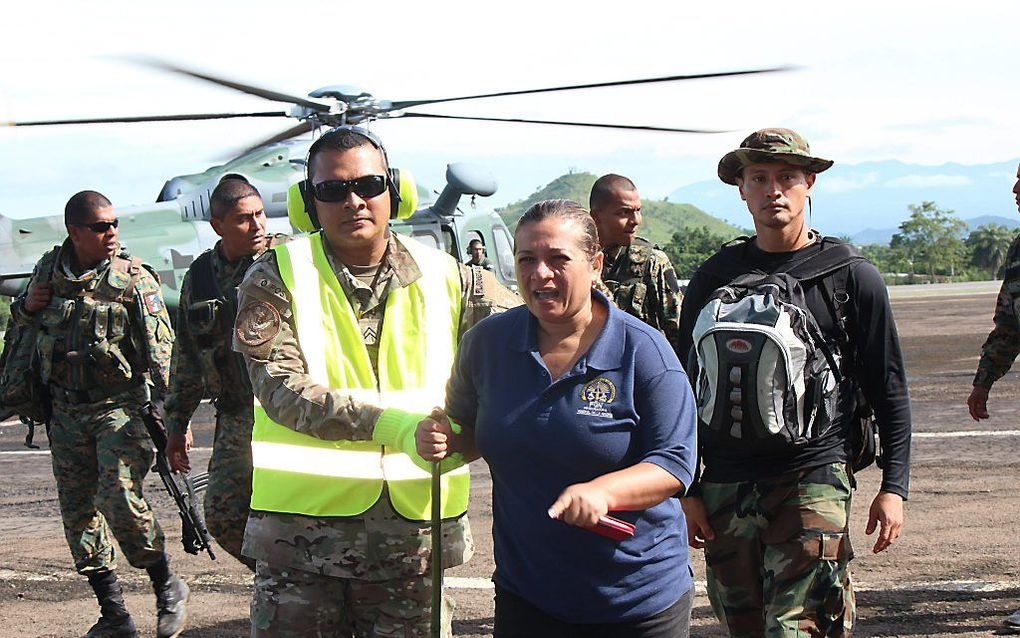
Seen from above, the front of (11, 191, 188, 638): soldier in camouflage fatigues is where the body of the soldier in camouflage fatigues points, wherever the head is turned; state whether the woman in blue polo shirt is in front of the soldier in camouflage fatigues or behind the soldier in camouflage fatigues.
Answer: in front

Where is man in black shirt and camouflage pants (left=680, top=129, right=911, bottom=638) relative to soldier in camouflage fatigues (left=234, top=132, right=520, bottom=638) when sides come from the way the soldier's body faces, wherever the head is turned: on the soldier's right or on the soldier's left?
on the soldier's left

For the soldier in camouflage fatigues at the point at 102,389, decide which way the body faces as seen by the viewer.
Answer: toward the camera

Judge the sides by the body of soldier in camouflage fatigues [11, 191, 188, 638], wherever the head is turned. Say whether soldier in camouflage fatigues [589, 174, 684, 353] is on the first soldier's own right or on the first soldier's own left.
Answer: on the first soldier's own left

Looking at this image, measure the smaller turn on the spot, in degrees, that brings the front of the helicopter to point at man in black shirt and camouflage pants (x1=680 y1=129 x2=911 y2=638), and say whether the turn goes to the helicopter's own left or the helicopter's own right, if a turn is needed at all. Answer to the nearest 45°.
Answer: approximately 45° to the helicopter's own right

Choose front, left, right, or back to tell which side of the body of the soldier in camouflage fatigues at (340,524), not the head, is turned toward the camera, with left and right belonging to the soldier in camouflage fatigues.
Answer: front

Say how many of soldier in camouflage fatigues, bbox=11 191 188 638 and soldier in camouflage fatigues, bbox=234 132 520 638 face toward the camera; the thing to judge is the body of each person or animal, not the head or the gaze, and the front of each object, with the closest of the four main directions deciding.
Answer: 2

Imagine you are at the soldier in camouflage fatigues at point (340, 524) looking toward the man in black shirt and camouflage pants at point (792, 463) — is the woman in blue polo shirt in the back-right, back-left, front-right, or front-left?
front-right

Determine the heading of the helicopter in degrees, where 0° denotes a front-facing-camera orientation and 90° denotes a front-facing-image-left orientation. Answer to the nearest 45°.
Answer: approximately 315°

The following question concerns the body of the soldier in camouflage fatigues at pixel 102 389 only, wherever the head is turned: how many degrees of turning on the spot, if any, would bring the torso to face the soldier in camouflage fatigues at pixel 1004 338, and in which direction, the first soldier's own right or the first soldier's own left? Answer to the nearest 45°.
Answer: approximately 90° to the first soldier's own left

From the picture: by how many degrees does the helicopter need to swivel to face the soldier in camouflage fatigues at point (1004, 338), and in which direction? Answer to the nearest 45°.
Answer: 0° — it already faces them

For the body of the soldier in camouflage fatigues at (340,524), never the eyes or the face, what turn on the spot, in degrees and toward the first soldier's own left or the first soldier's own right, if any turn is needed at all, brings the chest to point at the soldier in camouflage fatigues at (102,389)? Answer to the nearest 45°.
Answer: approximately 135° to the first soldier's own right

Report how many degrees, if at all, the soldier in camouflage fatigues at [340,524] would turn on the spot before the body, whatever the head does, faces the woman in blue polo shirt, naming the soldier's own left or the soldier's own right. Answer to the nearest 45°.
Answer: approximately 45° to the soldier's own left

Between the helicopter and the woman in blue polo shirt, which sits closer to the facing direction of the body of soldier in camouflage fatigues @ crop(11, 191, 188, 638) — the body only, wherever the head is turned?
the woman in blue polo shirt
